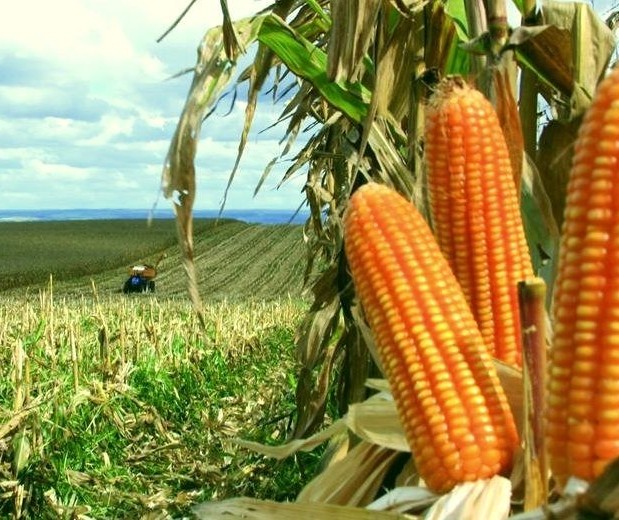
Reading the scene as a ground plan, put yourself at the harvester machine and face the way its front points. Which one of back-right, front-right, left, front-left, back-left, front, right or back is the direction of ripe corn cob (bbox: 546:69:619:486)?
front-left

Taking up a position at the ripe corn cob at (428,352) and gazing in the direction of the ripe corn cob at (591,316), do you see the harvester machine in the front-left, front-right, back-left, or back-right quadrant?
back-left

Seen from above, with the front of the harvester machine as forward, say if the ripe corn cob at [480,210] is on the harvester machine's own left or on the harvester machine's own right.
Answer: on the harvester machine's own left

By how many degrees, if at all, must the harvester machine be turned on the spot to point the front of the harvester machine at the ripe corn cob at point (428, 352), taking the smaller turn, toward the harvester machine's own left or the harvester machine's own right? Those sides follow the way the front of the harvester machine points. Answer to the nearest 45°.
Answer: approximately 45° to the harvester machine's own left
